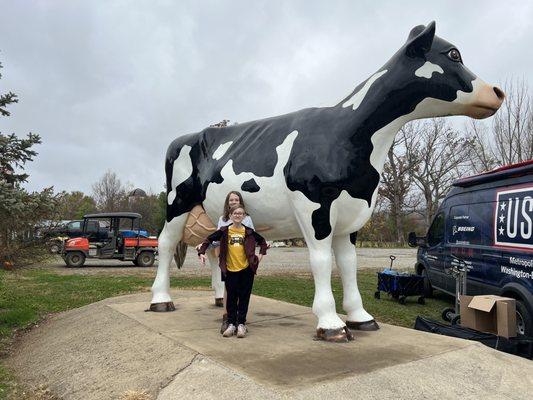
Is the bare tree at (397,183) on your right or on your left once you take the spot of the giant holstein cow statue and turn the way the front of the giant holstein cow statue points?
on your left

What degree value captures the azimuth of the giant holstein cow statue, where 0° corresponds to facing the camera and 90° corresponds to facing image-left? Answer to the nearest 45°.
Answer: approximately 315°

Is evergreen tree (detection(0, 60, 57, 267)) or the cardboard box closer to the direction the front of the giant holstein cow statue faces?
the cardboard box

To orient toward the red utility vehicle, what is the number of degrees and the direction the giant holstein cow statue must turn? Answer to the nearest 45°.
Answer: approximately 180°

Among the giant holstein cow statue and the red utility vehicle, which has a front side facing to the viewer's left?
the red utility vehicle

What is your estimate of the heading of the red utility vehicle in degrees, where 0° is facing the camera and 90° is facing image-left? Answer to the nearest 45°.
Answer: approximately 90°
